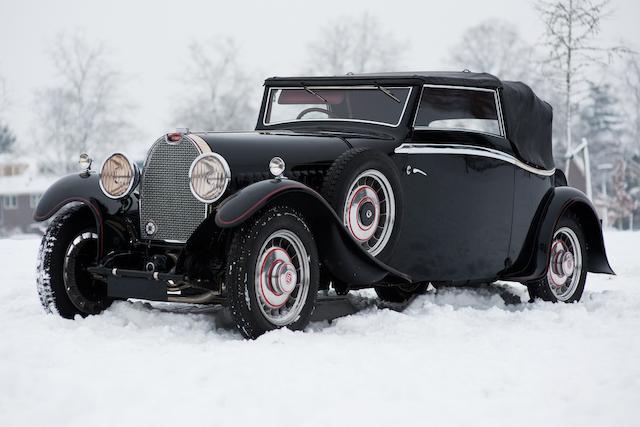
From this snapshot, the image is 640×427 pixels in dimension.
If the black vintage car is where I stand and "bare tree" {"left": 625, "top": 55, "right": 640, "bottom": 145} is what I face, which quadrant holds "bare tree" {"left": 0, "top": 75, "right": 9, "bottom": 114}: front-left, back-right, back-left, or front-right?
front-left

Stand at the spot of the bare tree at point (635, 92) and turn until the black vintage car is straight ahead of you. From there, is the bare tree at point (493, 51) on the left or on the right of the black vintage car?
right

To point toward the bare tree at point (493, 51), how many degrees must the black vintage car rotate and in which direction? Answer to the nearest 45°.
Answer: approximately 135° to its right

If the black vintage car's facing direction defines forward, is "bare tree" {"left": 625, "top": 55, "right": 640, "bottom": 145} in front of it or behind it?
behind

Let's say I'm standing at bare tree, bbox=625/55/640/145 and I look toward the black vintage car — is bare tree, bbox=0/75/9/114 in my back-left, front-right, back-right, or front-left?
front-right

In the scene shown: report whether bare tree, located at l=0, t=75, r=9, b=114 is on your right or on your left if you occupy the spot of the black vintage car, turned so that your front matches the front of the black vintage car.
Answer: on your right
